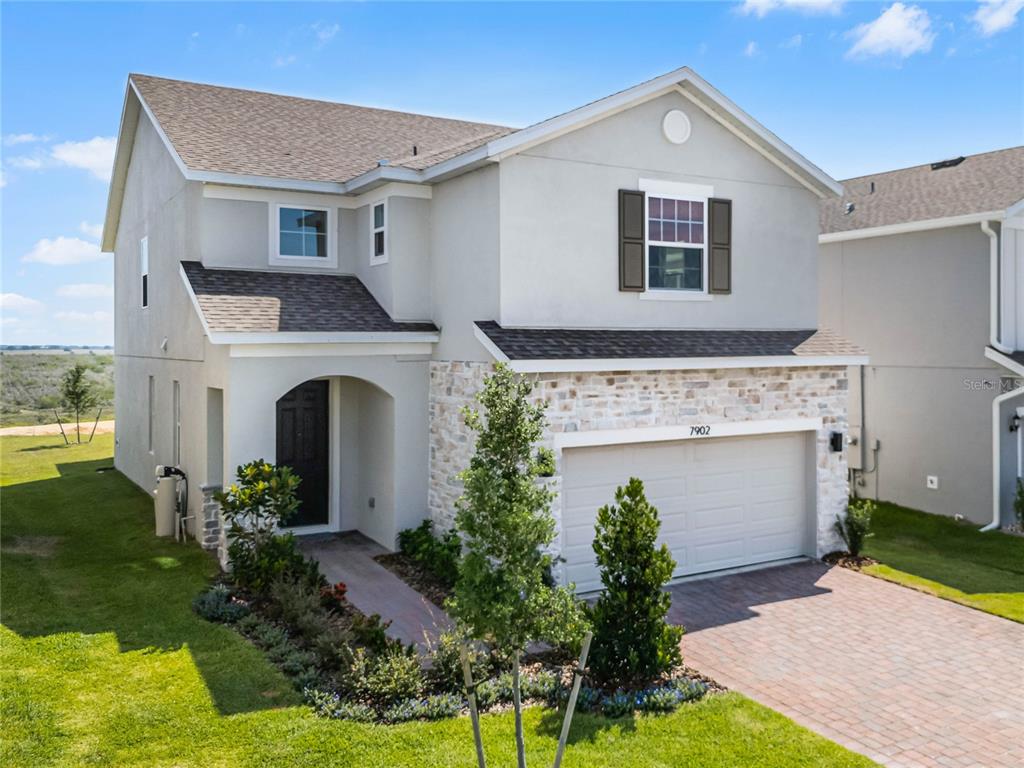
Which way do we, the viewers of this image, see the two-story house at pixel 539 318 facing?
facing the viewer and to the right of the viewer

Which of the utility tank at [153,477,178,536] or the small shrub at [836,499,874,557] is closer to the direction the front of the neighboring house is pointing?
the small shrub

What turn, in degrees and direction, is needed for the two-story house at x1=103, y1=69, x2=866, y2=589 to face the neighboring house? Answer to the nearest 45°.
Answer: approximately 45° to its left

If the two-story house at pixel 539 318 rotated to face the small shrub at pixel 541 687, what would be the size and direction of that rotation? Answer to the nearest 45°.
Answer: approximately 45° to its right

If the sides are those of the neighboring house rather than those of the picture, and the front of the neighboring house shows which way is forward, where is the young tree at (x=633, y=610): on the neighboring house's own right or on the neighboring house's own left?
on the neighboring house's own right

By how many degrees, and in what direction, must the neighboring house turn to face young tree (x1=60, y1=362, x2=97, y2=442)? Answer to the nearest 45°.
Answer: approximately 135° to its right

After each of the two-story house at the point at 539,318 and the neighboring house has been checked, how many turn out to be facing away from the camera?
0

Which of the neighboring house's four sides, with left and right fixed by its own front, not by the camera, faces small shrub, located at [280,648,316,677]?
right

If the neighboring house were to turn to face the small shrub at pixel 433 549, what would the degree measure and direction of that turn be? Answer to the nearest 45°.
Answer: approximately 90° to its right

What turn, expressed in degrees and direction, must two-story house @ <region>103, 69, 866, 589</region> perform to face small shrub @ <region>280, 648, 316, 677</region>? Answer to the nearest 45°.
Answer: approximately 90° to its right

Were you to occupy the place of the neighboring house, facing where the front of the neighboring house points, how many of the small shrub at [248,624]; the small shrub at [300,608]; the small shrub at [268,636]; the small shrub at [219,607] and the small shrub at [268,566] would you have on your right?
5
